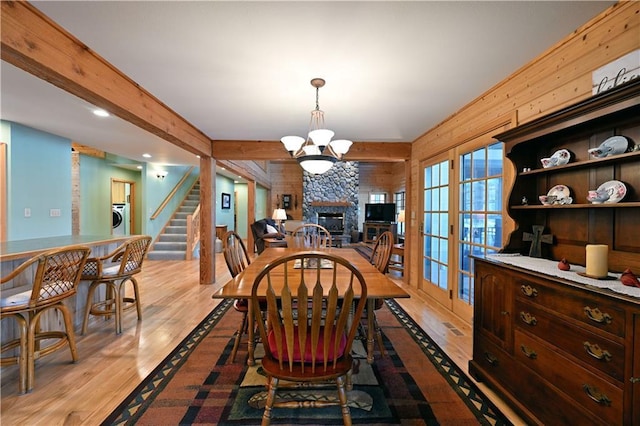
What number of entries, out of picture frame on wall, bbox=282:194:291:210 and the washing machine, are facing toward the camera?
2

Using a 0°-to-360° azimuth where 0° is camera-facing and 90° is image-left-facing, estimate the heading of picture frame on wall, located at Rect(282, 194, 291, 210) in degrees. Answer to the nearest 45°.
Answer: approximately 0°

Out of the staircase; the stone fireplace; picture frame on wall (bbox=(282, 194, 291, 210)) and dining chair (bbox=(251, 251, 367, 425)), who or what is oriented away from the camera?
the dining chair

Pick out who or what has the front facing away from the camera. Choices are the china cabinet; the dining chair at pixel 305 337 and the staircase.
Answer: the dining chair

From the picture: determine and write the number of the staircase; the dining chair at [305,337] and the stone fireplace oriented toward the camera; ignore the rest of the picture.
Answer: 2

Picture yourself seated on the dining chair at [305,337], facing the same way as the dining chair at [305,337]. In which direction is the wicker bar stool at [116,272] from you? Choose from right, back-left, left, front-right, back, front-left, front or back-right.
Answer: front-left

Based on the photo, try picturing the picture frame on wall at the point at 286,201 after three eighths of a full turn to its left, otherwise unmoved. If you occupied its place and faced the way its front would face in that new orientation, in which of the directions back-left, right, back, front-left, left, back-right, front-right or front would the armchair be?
back-right

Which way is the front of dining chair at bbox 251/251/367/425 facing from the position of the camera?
facing away from the viewer

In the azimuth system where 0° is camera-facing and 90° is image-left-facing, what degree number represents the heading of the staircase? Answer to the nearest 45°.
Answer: approximately 0°

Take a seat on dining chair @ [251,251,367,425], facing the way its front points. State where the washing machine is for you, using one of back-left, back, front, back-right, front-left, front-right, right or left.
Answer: front-left

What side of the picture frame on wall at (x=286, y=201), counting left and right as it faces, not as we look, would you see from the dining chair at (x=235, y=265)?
front
